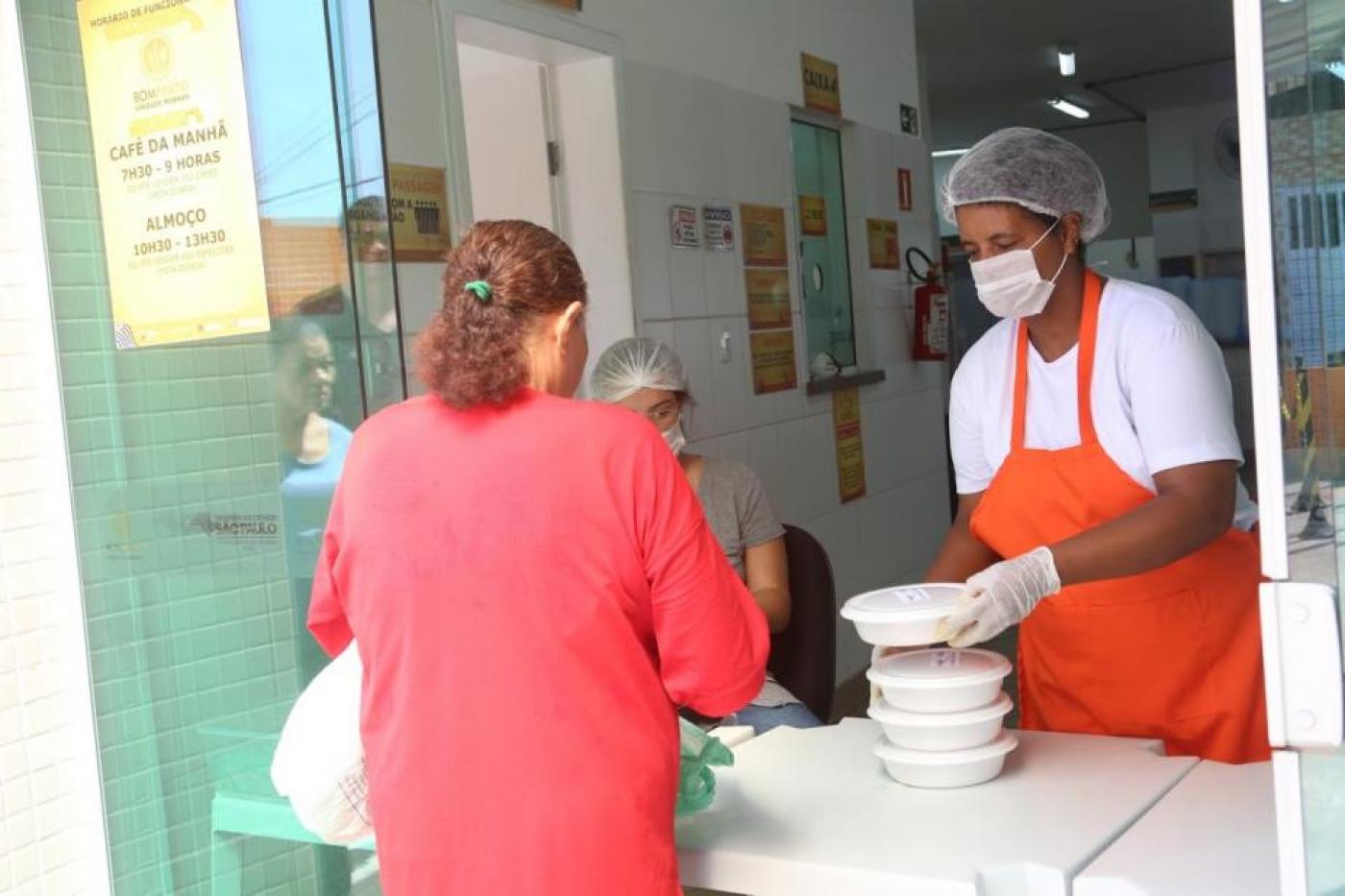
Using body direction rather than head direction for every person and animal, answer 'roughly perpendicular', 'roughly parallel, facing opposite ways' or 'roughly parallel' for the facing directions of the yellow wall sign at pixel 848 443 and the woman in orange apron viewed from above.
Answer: roughly perpendicular

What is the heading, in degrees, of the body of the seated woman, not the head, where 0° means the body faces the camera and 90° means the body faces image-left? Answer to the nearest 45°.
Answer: approximately 45°

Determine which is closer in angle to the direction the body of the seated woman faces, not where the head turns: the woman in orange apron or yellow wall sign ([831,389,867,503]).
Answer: the woman in orange apron

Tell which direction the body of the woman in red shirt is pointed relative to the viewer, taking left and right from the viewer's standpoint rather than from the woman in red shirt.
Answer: facing away from the viewer and to the right of the viewer

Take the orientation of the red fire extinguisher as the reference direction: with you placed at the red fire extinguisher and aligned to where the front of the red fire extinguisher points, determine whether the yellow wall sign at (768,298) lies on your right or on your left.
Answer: on your right

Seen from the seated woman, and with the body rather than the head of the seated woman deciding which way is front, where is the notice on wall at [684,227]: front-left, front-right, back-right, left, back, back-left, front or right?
back-right

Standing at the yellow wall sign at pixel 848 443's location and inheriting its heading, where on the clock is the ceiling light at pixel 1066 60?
The ceiling light is roughly at 8 o'clock from the yellow wall sign.
